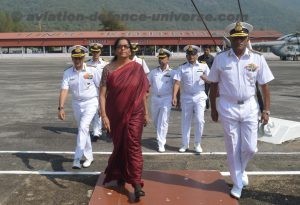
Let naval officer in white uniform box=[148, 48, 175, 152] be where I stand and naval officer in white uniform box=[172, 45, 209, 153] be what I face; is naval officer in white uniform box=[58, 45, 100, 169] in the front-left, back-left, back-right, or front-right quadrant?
back-right

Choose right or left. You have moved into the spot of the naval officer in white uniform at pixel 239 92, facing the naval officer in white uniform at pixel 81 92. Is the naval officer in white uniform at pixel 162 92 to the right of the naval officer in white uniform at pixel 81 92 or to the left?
right

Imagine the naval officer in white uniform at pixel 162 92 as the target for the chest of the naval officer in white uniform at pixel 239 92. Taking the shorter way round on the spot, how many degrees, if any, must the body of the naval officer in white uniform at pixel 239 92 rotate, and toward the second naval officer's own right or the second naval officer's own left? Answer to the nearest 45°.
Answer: approximately 135° to the second naval officer's own right

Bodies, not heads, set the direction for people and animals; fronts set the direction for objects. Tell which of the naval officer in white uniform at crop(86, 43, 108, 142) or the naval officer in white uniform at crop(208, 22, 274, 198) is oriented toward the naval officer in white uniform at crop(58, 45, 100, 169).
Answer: the naval officer in white uniform at crop(86, 43, 108, 142)

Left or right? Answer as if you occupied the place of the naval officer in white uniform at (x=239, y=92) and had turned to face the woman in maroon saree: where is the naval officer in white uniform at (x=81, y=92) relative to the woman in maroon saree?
right
